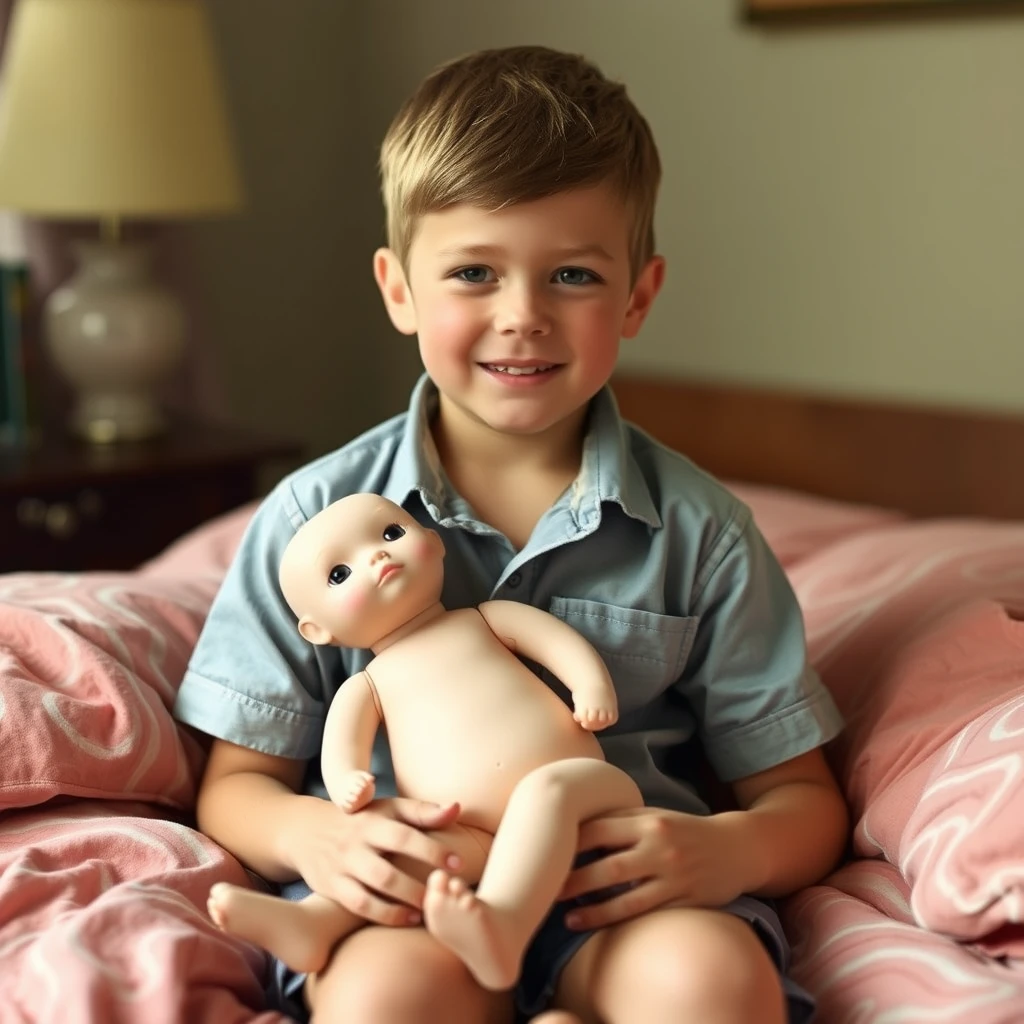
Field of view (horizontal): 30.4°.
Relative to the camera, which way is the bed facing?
toward the camera

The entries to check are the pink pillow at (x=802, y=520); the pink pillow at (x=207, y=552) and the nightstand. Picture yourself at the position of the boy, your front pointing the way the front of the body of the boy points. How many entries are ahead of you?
0

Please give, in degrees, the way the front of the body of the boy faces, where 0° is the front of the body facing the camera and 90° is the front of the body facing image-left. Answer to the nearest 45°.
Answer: approximately 0°

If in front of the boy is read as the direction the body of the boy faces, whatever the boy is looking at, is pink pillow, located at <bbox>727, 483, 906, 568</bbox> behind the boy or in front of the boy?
behind

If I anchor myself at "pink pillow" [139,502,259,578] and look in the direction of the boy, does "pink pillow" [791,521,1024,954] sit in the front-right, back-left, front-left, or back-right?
front-left

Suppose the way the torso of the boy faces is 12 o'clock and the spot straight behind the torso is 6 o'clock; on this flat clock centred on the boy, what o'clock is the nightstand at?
The nightstand is roughly at 5 o'clock from the boy.

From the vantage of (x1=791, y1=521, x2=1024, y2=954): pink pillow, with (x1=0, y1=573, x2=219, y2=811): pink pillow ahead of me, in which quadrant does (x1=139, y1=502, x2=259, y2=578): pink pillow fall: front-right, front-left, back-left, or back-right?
front-right

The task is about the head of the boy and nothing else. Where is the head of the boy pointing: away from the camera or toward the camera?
toward the camera
